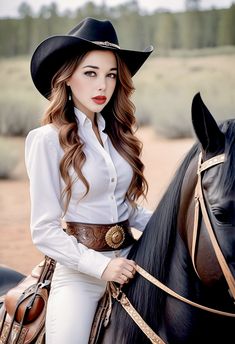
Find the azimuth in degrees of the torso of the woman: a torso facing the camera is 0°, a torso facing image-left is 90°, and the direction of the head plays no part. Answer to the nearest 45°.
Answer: approximately 315°

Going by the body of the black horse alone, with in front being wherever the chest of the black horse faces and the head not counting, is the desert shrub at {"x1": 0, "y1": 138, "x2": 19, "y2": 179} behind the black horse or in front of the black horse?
behind

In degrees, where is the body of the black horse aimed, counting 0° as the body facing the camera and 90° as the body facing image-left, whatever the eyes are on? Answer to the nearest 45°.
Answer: approximately 315°
